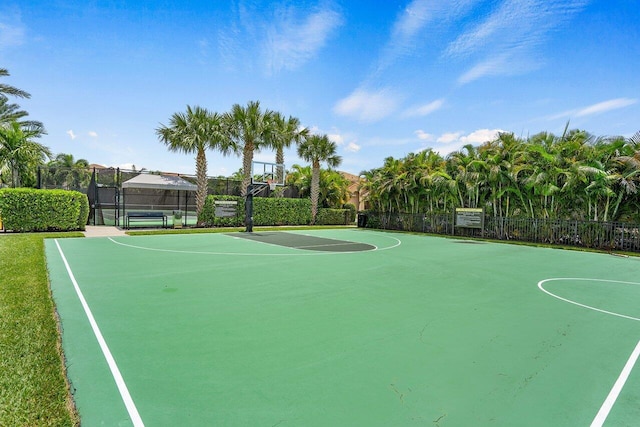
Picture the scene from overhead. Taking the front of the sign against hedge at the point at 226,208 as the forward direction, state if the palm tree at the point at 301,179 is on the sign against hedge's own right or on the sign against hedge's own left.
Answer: on the sign against hedge's own left

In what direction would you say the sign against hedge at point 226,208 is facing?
toward the camera

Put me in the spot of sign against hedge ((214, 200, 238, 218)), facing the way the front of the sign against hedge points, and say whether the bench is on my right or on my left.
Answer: on my right

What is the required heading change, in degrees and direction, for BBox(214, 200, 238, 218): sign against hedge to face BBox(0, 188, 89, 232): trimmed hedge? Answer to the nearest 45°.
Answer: approximately 45° to its right

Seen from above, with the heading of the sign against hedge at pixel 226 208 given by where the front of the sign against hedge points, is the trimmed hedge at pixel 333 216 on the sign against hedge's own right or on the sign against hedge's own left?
on the sign against hedge's own left
